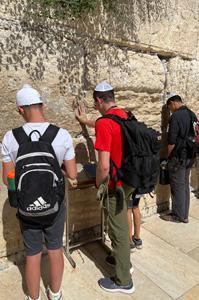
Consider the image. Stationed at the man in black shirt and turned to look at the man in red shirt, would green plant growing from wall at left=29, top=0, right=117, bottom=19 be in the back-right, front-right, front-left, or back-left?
front-right

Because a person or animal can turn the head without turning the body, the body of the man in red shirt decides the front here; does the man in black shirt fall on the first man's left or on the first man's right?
on the first man's right

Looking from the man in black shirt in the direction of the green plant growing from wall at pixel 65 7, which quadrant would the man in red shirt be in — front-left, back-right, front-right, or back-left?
front-left

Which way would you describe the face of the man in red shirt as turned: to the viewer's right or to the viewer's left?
to the viewer's left
